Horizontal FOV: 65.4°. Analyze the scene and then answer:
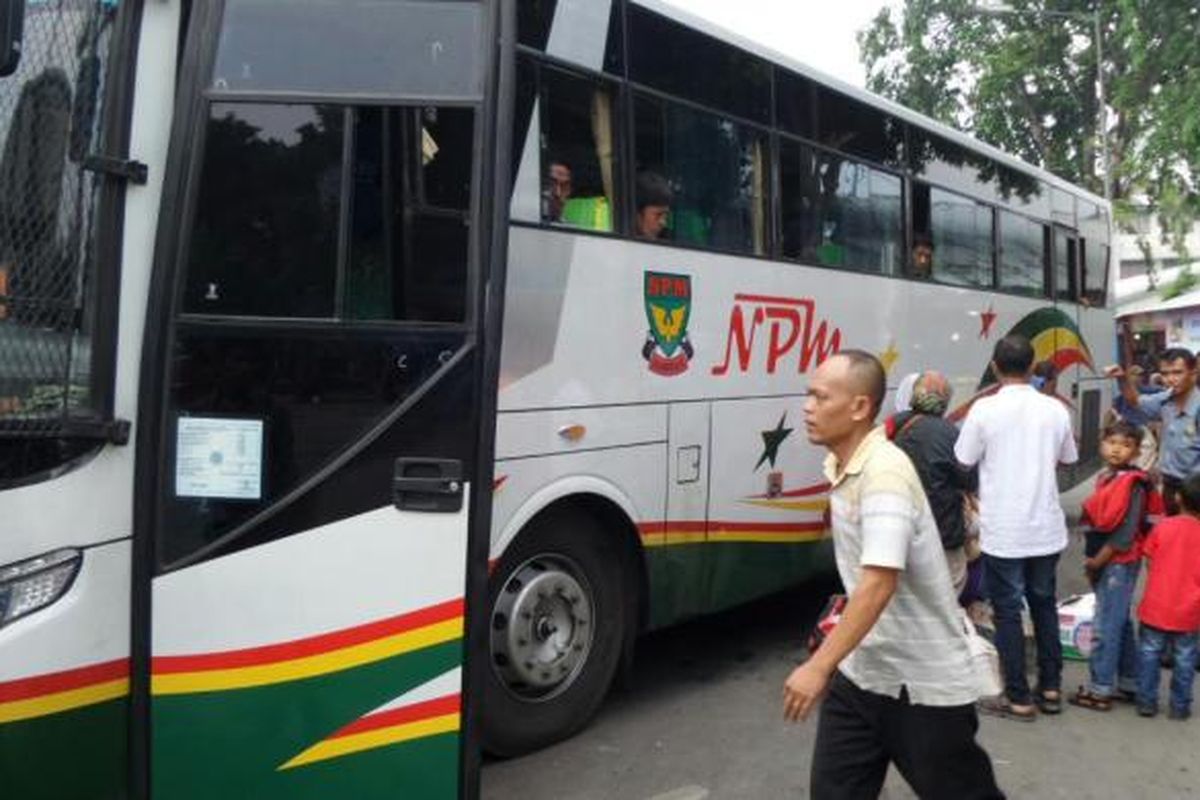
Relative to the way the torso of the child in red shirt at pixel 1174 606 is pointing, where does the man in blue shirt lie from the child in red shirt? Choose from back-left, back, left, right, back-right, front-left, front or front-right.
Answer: front

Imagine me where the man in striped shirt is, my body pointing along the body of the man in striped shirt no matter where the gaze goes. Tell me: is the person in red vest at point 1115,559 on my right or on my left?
on my right

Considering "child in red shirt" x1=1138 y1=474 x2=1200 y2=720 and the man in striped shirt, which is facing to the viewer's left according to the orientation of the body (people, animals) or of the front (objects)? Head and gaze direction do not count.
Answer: the man in striped shirt

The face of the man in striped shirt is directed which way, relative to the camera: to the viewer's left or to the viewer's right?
to the viewer's left

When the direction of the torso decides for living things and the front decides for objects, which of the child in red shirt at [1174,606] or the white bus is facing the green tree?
the child in red shirt

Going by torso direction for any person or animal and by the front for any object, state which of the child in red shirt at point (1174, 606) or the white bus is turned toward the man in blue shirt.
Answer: the child in red shirt

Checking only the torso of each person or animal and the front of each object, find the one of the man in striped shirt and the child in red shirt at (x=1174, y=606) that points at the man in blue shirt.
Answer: the child in red shirt

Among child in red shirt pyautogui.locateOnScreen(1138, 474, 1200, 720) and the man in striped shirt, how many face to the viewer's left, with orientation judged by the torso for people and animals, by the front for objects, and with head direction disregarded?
1

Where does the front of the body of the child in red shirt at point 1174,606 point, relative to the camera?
away from the camera

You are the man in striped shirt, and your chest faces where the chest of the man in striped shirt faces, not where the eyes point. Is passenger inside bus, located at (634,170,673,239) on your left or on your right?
on your right

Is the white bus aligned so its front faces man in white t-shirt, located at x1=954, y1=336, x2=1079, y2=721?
no

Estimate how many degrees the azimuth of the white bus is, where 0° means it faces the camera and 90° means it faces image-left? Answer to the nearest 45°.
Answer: approximately 45°

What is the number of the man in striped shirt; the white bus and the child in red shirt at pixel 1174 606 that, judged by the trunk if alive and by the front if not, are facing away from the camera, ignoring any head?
1

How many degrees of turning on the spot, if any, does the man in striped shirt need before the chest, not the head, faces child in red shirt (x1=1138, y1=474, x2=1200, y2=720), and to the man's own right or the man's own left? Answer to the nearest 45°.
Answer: approximately 135° to the man's own right

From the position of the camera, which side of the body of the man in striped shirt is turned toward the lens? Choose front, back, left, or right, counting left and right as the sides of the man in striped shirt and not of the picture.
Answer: left

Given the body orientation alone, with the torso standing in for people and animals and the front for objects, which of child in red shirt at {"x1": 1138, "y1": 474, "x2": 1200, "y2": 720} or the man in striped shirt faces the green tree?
the child in red shirt

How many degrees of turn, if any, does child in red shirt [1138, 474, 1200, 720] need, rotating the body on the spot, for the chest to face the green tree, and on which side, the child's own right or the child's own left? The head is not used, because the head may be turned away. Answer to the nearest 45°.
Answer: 0° — they already face it

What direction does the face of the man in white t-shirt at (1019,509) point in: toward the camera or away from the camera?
away from the camera
